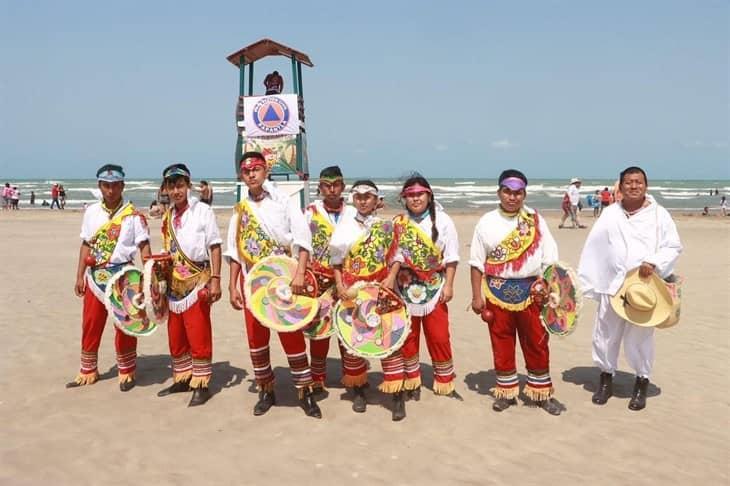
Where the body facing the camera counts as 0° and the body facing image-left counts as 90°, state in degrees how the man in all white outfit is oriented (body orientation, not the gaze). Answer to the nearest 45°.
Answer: approximately 0°

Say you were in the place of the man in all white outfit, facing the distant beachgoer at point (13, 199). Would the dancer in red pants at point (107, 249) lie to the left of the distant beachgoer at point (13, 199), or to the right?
left

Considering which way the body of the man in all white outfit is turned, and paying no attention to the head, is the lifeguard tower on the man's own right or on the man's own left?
on the man's own right

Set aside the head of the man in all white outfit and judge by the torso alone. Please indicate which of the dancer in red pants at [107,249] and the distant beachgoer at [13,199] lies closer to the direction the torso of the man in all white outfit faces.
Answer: the dancer in red pants

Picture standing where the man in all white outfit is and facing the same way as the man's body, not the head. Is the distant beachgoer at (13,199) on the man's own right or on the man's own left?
on the man's own right

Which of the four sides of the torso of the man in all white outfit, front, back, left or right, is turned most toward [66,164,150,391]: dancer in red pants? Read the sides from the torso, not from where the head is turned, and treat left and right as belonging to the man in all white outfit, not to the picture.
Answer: right

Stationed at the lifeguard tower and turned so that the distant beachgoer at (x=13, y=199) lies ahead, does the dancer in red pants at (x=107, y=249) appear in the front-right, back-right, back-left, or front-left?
back-left
